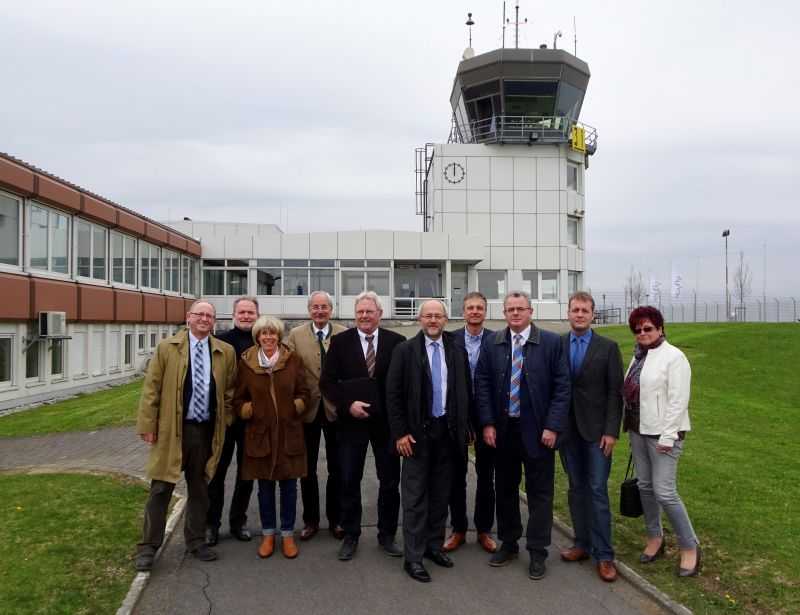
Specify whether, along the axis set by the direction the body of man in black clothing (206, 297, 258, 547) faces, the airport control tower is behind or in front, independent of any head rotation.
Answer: behind

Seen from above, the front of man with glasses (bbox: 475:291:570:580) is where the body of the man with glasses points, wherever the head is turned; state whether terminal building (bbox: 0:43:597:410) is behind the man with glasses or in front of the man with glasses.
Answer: behind

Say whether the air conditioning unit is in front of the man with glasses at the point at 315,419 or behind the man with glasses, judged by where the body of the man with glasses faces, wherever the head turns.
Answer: behind

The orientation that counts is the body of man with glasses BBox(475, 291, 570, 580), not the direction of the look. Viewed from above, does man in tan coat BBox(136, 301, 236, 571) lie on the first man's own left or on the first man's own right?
on the first man's own right

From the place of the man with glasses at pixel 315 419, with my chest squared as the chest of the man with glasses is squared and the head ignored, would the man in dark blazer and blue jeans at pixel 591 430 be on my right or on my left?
on my left

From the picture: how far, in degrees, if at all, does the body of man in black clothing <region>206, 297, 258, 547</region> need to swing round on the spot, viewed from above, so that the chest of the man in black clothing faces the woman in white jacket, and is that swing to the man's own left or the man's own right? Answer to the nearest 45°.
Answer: approximately 45° to the man's own left

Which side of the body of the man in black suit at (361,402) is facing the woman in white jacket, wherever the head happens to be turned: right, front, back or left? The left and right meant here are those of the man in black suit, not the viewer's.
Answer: left

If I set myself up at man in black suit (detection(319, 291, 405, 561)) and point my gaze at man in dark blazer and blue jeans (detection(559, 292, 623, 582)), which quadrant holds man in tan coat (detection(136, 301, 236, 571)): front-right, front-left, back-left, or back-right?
back-right

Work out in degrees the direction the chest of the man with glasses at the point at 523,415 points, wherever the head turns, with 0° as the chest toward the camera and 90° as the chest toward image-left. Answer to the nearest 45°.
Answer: approximately 0°

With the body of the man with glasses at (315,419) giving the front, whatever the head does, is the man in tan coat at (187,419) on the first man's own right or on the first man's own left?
on the first man's own right
